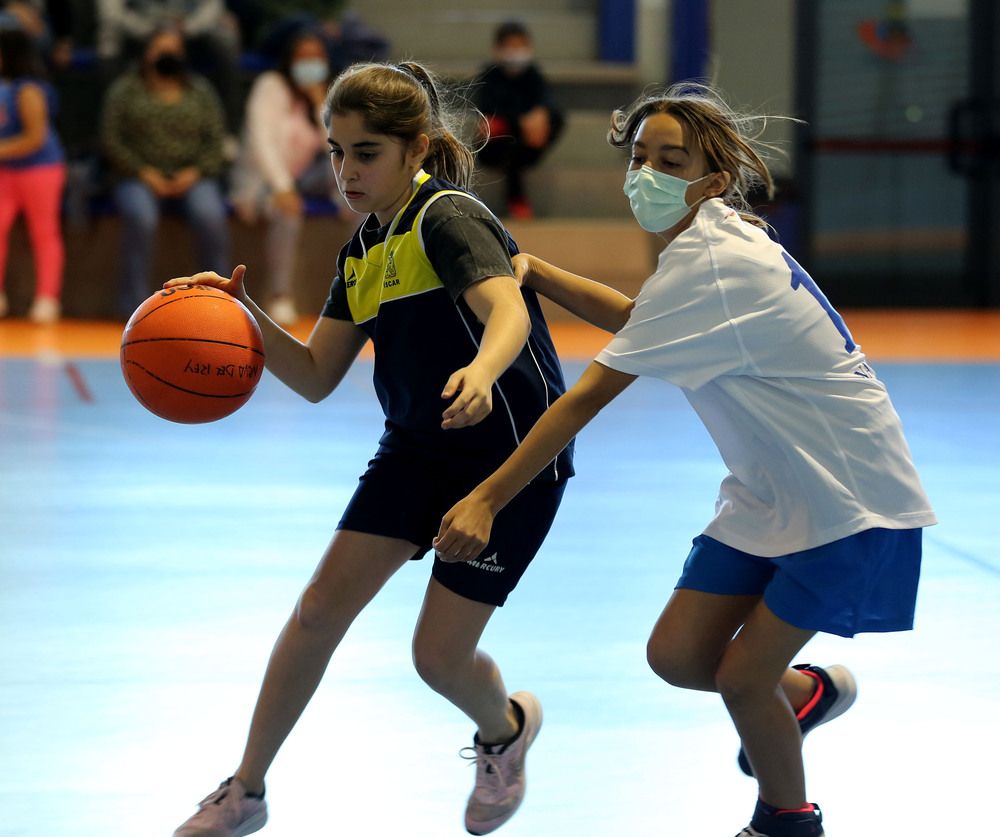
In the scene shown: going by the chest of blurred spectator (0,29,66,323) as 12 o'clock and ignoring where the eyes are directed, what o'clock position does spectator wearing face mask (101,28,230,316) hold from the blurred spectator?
The spectator wearing face mask is roughly at 6 o'clock from the blurred spectator.

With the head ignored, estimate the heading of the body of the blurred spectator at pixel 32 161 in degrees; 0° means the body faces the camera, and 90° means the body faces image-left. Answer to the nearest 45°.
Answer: approximately 45°

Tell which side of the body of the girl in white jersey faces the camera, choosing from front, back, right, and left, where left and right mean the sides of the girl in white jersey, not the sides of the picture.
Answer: left

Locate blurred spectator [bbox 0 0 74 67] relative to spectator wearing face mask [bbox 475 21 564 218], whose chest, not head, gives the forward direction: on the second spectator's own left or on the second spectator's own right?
on the second spectator's own right

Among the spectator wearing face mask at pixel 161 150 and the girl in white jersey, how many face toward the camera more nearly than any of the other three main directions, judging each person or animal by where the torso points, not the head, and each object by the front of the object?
1

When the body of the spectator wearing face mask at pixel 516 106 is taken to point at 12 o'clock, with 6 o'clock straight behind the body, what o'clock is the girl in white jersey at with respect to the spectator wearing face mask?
The girl in white jersey is roughly at 12 o'clock from the spectator wearing face mask.

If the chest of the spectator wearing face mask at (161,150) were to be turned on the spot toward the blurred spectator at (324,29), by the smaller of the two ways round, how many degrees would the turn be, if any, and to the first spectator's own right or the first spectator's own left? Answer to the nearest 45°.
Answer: approximately 135° to the first spectator's own left

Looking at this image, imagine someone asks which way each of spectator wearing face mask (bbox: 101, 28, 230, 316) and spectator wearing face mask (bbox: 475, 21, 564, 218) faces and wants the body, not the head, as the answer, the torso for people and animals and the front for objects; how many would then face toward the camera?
2
